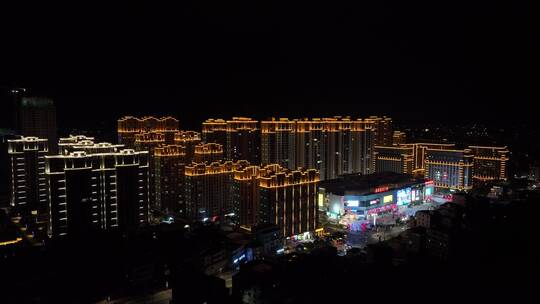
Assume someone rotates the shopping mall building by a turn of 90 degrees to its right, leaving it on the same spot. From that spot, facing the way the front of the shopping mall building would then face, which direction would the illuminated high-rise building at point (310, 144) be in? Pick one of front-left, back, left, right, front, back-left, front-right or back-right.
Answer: right

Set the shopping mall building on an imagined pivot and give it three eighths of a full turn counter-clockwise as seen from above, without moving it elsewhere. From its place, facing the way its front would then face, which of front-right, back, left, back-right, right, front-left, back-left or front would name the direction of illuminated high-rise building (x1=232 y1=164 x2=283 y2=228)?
back-left

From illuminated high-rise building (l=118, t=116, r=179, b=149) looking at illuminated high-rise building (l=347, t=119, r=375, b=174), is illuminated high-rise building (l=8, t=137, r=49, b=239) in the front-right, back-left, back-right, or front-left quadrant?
back-right

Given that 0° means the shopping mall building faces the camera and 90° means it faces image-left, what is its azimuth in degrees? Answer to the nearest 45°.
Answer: approximately 315°

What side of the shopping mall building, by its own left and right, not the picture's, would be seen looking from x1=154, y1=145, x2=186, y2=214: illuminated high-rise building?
right

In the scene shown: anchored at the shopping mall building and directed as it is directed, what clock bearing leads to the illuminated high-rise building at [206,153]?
The illuminated high-rise building is roughly at 4 o'clock from the shopping mall building.

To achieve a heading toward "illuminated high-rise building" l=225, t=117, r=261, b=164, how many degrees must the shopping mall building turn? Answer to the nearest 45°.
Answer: approximately 135° to its right

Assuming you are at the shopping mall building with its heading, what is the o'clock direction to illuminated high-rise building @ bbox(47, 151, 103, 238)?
The illuminated high-rise building is roughly at 3 o'clock from the shopping mall building.

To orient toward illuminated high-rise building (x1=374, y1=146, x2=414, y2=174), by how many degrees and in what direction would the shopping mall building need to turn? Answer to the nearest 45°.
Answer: approximately 135° to its left

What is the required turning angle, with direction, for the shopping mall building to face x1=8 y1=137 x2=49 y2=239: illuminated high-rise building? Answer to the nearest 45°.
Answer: approximately 90° to its right

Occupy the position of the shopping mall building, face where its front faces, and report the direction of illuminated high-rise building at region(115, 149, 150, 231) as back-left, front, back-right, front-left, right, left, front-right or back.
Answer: right

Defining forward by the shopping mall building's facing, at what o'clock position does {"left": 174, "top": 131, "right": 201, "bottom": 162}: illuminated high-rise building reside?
The illuminated high-rise building is roughly at 4 o'clock from the shopping mall building.

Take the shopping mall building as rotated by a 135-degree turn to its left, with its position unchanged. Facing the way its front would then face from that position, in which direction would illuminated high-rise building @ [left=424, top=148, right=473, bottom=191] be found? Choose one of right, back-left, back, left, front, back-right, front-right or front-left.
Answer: front-right

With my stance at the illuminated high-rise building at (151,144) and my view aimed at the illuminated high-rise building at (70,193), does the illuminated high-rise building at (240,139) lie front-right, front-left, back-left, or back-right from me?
back-left

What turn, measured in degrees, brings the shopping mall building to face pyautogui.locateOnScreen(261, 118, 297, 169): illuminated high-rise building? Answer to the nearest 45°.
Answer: approximately 135° to its right

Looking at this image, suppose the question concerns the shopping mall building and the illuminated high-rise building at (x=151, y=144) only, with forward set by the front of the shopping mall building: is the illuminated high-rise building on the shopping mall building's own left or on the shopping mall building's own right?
on the shopping mall building's own right
